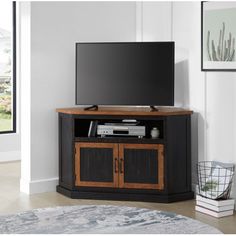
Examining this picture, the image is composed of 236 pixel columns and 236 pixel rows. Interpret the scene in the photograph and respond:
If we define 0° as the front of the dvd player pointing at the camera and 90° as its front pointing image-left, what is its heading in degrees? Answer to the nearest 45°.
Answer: approximately 0°

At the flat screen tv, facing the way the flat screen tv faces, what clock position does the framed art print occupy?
The framed art print is roughly at 10 o'clock from the flat screen tv.

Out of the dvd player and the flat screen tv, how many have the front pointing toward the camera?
2

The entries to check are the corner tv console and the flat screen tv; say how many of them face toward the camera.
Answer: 2

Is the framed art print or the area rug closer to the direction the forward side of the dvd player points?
the area rug
